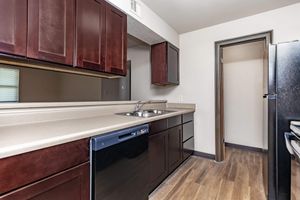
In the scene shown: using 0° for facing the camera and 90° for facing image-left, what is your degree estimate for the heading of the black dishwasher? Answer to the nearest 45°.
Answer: approximately 315°

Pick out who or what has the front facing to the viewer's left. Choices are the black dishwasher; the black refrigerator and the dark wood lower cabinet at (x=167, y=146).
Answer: the black refrigerator

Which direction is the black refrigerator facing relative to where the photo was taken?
to the viewer's left

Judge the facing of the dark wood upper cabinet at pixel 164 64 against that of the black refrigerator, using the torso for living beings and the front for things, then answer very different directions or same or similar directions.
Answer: very different directions

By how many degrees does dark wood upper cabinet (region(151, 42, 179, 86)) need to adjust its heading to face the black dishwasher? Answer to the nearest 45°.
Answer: approximately 45° to its right
